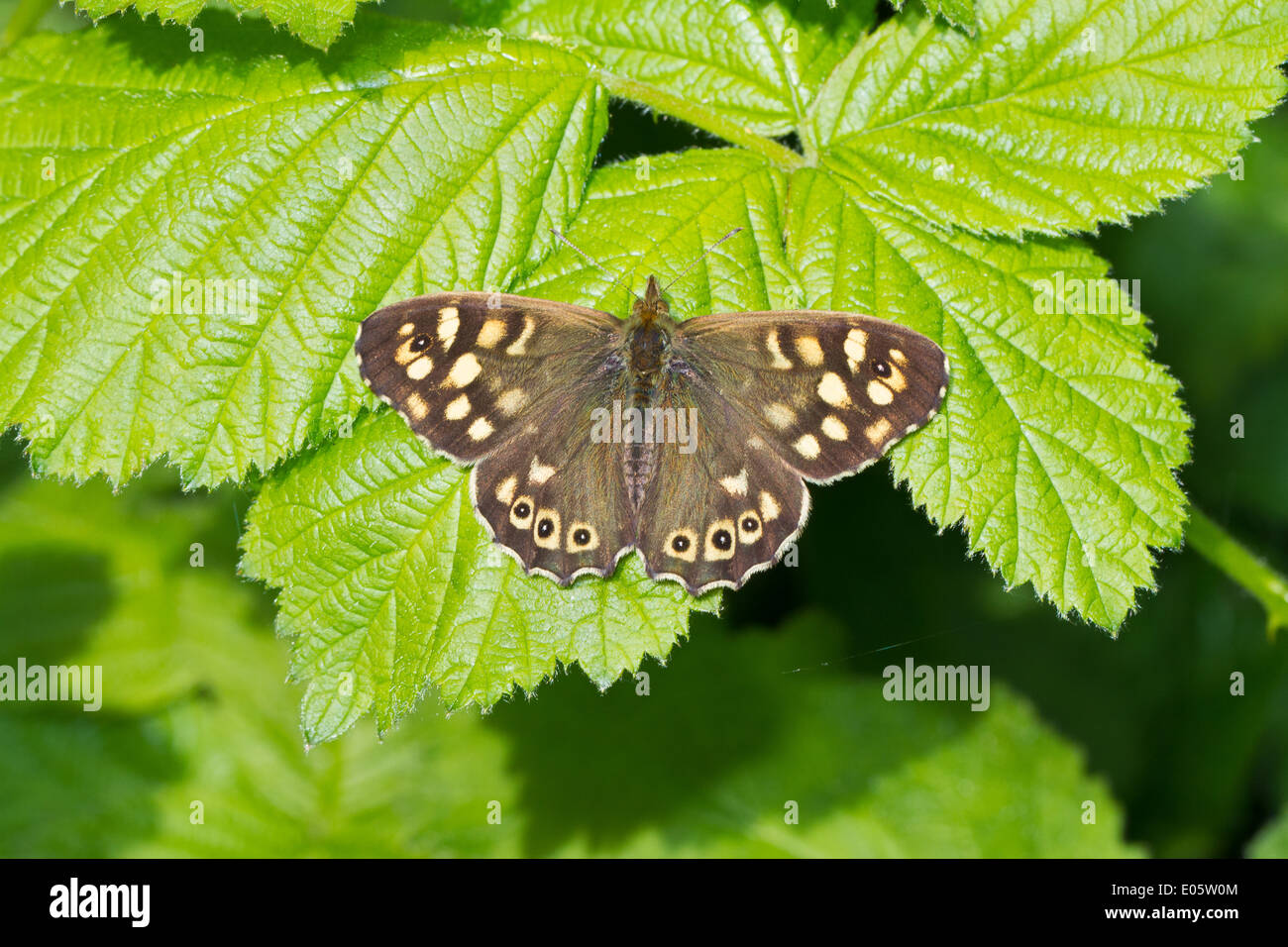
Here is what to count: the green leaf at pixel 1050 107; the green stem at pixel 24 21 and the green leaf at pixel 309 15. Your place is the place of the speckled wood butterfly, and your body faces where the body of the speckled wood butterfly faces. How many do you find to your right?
1

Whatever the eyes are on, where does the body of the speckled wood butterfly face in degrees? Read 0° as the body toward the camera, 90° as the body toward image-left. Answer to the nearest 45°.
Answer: approximately 180°

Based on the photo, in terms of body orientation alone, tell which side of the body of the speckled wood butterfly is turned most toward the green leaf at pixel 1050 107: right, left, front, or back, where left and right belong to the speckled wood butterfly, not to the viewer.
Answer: right
